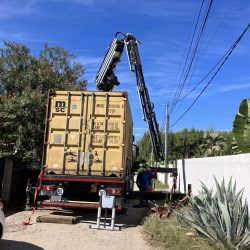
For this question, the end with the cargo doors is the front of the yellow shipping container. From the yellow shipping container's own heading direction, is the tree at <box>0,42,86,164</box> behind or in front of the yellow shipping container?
behind

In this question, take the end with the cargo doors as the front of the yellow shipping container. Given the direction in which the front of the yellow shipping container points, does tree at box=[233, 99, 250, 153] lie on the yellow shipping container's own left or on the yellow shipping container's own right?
on the yellow shipping container's own left

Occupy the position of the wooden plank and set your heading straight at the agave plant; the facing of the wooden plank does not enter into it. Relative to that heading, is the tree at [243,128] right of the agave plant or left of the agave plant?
left

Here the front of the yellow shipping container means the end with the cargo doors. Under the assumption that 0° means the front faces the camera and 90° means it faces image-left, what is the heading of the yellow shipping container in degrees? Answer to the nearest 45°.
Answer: approximately 0°

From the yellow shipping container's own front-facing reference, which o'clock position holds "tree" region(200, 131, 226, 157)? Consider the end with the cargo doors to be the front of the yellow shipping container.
The tree is roughly at 7 o'clock from the yellow shipping container.

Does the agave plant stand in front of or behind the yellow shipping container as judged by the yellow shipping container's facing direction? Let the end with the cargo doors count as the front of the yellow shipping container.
in front
